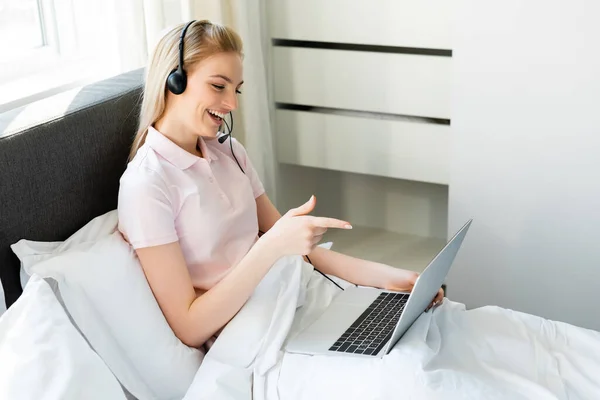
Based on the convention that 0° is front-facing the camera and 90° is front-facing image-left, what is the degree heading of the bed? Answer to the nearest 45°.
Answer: approximately 315°

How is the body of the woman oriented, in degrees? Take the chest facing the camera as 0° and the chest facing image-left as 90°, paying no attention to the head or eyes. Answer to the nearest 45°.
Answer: approximately 315°

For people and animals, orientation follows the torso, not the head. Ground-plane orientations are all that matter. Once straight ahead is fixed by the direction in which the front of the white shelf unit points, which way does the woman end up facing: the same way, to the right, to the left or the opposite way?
to the left

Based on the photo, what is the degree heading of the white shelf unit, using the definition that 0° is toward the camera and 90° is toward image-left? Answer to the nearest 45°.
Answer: approximately 45°

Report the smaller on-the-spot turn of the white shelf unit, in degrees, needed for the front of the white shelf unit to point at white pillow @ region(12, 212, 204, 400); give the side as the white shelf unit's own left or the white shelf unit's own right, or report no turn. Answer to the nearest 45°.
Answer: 0° — it already faces it

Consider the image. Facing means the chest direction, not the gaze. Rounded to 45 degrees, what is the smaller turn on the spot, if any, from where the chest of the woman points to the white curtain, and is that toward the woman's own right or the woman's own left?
approximately 135° to the woman's own left

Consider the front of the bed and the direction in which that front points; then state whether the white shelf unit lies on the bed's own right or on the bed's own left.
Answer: on the bed's own left

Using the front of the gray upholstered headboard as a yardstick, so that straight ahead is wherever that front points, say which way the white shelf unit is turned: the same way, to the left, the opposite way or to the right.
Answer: to the right
